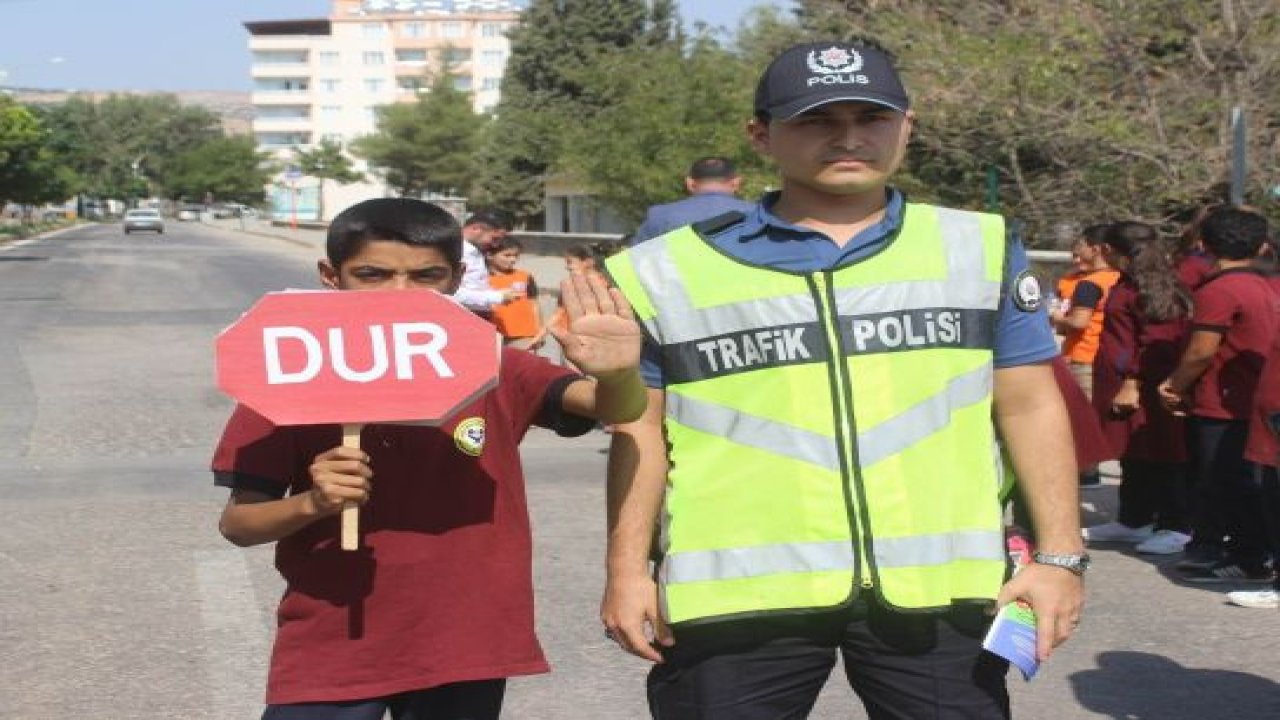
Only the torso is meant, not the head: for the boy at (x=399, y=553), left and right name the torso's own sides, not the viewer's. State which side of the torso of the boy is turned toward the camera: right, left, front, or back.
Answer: front

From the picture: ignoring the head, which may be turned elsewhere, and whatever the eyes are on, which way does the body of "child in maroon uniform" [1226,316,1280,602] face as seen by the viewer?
to the viewer's left

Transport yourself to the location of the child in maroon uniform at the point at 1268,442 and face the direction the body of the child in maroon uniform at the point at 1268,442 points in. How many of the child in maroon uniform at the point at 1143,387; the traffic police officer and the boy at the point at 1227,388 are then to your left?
1

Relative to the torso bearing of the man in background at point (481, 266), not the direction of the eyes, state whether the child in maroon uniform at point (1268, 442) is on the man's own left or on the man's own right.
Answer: on the man's own right

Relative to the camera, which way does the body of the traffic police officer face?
toward the camera

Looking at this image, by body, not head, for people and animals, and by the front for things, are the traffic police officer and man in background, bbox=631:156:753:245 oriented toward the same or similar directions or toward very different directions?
very different directions

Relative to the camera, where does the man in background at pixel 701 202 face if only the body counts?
away from the camera

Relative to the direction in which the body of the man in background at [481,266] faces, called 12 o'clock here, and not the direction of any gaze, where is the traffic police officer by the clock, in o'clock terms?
The traffic police officer is roughly at 3 o'clock from the man in background.

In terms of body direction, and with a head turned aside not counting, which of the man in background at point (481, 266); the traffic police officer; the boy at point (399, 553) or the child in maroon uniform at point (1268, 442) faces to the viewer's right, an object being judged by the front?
the man in background

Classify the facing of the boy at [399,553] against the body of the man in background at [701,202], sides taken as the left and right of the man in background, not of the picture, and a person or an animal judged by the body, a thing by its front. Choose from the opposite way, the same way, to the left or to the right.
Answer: the opposite way

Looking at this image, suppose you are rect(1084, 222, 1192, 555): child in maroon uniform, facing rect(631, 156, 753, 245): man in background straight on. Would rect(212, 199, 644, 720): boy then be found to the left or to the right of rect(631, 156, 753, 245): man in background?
left

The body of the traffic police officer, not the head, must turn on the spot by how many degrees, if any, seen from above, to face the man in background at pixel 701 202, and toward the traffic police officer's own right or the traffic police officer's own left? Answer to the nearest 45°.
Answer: approximately 180°

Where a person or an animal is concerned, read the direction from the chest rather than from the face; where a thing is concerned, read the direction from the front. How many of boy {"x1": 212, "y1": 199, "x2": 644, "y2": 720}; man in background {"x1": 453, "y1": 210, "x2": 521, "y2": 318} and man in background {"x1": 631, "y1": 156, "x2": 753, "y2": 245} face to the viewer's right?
1

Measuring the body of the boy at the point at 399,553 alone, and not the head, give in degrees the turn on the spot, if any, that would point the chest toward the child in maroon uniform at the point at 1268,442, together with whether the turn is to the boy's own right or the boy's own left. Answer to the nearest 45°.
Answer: approximately 135° to the boy's own left
